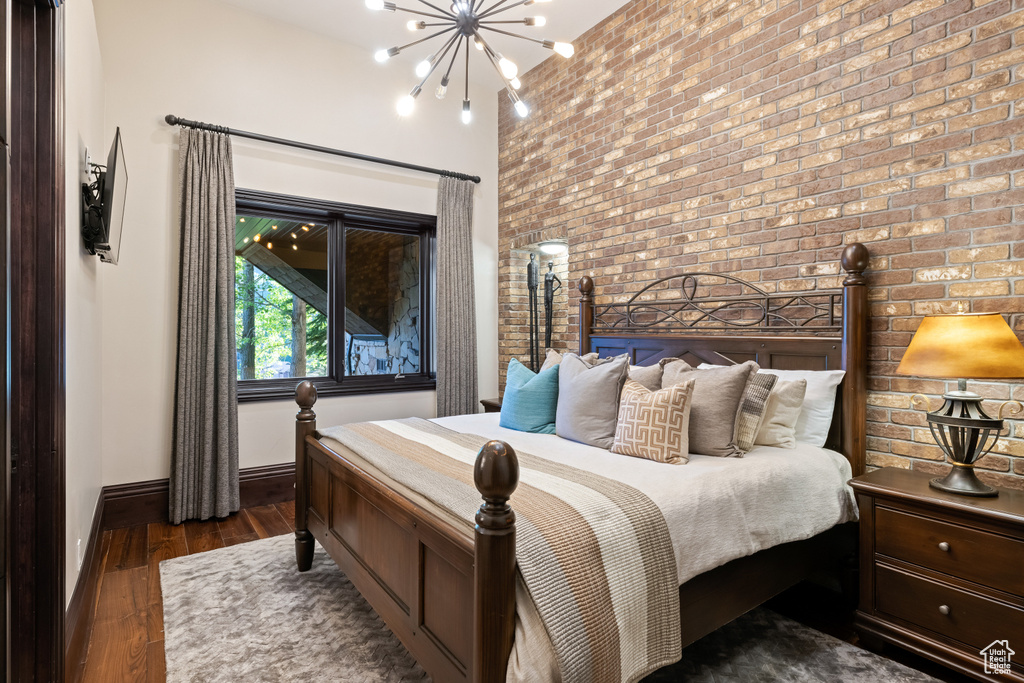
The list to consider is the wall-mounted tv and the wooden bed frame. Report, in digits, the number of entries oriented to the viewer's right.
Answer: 1

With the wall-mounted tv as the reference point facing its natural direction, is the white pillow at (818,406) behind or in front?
in front

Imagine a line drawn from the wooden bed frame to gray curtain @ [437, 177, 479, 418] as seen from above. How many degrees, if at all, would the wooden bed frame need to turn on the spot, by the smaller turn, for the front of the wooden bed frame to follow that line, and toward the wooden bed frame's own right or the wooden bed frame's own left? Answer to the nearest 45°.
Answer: approximately 135° to the wooden bed frame's own right

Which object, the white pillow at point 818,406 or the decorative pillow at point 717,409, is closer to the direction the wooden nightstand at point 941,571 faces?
the decorative pillow

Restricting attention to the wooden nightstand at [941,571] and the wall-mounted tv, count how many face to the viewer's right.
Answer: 1

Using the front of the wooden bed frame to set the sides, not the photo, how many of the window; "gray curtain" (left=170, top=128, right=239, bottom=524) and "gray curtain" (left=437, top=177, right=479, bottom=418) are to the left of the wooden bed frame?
0

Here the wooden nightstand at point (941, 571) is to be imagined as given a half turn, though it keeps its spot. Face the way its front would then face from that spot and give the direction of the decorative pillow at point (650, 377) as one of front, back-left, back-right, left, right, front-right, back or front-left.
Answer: back-left

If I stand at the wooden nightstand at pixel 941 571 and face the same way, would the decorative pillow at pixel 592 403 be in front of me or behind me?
in front

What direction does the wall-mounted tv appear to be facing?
to the viewer's right

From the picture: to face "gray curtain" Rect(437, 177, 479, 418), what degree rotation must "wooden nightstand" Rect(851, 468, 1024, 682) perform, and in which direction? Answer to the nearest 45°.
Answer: approximately 45° to its right

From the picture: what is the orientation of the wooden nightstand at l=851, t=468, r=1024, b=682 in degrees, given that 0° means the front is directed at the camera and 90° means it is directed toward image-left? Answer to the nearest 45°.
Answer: approximately 45°

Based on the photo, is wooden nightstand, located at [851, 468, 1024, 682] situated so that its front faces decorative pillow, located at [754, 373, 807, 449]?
no

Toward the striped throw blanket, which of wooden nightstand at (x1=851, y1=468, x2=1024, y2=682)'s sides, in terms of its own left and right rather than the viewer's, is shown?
front

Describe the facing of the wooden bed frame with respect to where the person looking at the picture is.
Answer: facing the viewer and to the left of the viewer
